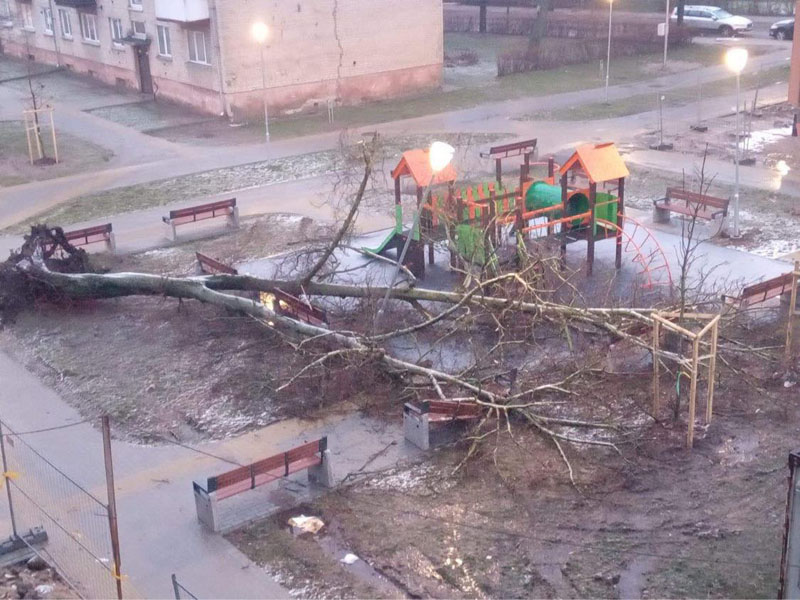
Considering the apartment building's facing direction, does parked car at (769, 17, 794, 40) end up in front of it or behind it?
behind

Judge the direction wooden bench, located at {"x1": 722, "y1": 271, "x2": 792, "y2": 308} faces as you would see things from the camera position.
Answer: facing away from the viewer and to the left of the viewer

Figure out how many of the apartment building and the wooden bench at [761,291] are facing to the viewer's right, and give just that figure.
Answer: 0

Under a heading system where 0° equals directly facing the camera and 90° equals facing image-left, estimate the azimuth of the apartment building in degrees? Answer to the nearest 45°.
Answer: approximately 45°

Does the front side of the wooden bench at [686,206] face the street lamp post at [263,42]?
no

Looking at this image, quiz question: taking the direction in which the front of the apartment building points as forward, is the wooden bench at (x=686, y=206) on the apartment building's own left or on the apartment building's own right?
on the apartment building's own left

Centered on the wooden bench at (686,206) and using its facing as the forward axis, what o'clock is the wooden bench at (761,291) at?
the wooden bench at (761,291) is roughly at 10 o'clock from the wooden bench at (686,206).

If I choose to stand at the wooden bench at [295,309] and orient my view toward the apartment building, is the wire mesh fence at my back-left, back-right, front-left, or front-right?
back-left

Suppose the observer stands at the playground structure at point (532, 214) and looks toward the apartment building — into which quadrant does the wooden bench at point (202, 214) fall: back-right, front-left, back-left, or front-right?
front-left

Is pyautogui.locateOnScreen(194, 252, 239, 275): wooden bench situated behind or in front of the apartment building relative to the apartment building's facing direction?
in front

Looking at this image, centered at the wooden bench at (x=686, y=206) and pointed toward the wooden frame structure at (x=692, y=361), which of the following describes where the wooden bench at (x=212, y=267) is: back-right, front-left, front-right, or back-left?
front-right

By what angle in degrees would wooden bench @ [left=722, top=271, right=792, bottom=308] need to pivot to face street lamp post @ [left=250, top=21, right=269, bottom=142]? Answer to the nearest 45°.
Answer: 0° — it already faces it

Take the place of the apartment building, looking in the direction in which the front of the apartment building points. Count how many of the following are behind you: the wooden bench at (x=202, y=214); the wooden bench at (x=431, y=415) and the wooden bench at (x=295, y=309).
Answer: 0

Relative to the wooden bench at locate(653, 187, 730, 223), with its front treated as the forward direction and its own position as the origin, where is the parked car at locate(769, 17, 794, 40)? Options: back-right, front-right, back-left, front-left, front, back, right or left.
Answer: back-right

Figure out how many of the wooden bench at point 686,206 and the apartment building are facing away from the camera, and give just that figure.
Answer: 0

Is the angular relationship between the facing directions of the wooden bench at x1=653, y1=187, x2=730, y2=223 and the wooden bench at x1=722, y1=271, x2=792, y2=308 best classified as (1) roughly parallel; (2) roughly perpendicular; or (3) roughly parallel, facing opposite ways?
roughly perpendicular

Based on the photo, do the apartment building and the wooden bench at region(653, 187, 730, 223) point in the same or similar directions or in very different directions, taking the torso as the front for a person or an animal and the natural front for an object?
same or similar directions
